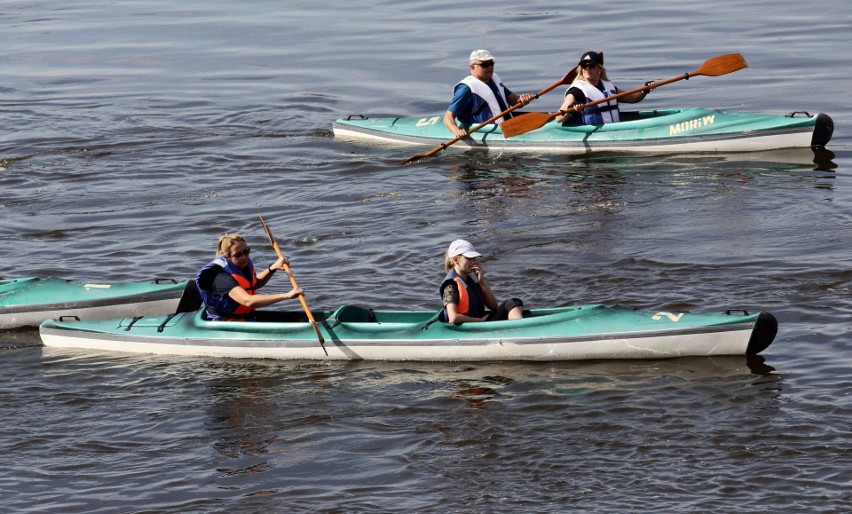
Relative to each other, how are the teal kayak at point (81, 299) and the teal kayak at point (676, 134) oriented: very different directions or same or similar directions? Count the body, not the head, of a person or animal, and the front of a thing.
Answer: same or similar directions

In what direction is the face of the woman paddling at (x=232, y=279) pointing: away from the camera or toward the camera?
toward the camera

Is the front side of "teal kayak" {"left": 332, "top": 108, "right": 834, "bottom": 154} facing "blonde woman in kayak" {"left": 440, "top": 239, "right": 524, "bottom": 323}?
no

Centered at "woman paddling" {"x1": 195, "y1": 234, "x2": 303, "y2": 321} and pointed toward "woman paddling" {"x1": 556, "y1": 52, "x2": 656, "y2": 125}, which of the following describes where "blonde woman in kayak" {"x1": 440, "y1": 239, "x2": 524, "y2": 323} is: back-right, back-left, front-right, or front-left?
front-right
